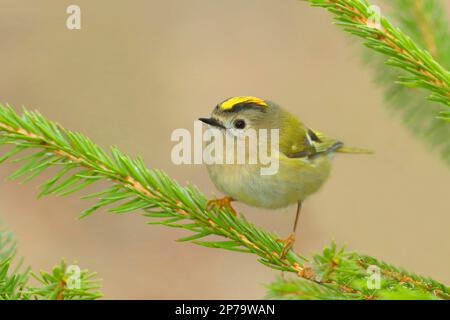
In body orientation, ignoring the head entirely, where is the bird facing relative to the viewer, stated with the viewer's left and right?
facing to the left of the viewer
